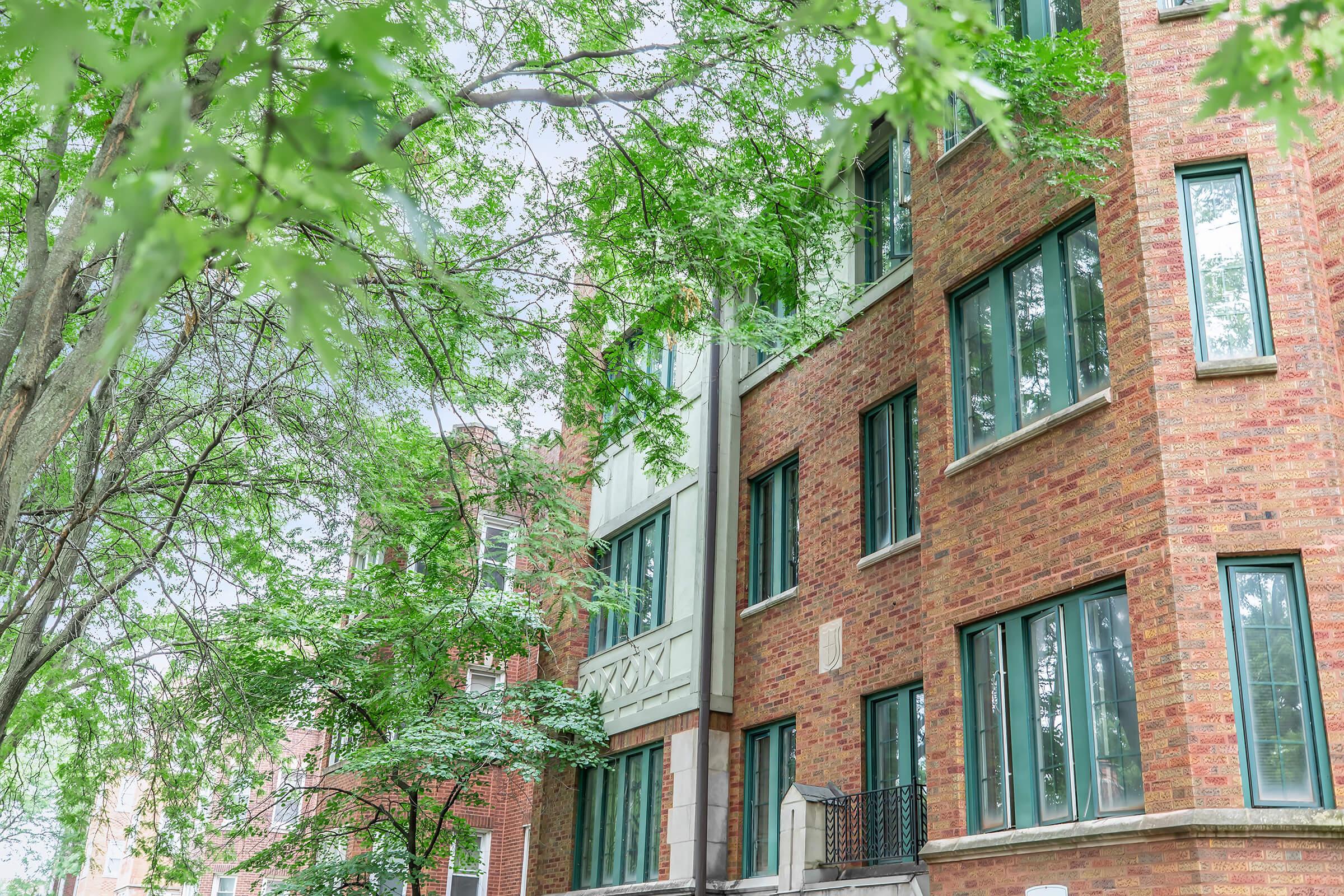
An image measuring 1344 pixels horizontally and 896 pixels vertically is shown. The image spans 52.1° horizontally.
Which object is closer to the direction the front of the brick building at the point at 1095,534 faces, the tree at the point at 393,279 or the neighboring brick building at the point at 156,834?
the tree

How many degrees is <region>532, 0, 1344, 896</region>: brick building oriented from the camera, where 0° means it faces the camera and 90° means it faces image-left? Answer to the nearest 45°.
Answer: approximately 45°

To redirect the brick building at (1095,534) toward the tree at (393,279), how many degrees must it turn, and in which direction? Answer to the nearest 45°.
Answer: approximately 45° to its right

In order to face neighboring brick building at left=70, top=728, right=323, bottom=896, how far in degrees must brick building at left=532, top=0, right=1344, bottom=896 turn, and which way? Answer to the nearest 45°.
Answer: approximately 90° to its right
